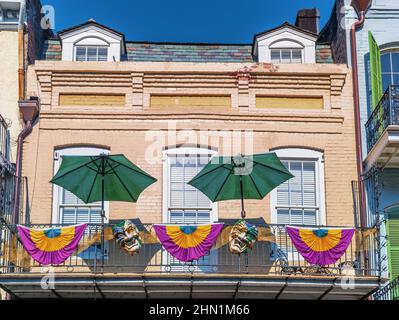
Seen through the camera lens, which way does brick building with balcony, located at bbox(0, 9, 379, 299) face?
facing the viewer

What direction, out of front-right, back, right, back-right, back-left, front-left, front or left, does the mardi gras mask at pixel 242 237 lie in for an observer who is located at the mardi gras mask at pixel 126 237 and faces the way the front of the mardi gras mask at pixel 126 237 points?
left

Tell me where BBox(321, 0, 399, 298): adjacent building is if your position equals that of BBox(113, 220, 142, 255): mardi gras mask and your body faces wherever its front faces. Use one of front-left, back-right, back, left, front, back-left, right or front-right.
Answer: left

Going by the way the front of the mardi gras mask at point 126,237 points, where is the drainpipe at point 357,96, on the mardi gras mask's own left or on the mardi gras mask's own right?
on the mardi gras mask's own left

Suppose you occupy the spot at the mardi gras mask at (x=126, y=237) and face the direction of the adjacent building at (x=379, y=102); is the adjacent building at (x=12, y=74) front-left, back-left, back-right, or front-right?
back-left

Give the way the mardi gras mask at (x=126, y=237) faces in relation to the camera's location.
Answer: facing the viewer

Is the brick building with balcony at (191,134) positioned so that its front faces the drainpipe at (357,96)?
no

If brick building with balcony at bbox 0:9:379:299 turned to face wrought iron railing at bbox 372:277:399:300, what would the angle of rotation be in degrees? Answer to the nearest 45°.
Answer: approximately 90° to its left

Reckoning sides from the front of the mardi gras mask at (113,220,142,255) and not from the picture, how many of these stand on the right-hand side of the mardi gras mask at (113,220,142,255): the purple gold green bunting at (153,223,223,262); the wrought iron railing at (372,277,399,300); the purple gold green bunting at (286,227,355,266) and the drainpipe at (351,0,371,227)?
0

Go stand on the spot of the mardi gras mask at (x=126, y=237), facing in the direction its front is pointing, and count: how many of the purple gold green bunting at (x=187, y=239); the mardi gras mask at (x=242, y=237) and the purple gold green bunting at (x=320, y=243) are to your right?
0

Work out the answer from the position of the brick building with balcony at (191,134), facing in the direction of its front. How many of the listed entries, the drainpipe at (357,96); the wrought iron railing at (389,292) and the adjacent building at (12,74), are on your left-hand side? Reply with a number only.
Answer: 2
